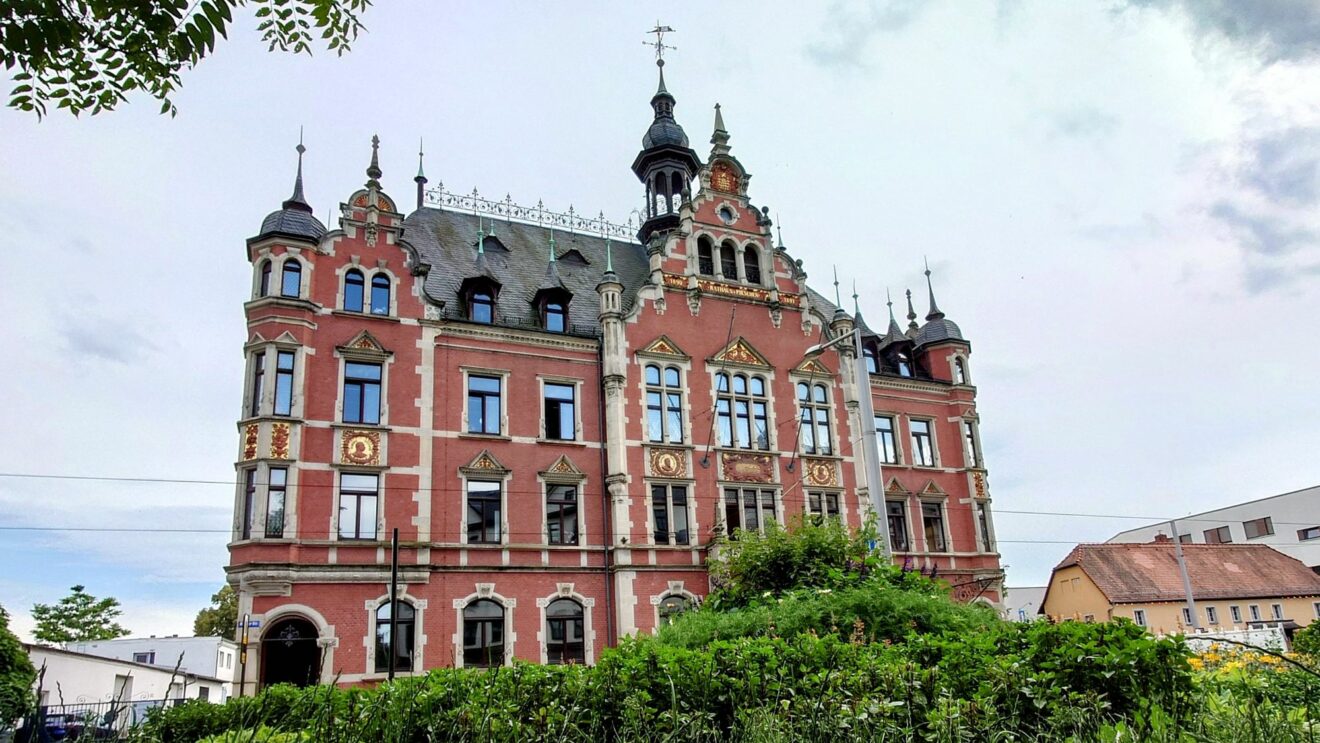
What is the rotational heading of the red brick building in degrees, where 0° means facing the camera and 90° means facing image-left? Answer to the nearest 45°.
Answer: approximately 315°
